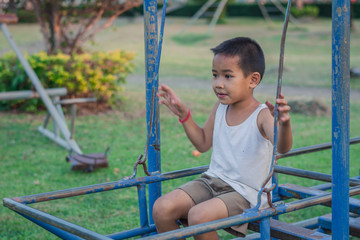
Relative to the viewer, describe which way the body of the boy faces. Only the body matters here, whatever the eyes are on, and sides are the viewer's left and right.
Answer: facing the viewer and to the left of the viewer

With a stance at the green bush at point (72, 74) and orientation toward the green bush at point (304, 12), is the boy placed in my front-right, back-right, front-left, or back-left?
back-right

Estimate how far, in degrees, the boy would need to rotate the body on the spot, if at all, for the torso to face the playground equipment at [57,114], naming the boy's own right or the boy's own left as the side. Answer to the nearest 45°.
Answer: approximately 90° to the boy's own right

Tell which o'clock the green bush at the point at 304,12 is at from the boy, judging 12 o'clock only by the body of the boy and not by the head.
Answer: The green bush is roughly at 5 o'clock from the boy.

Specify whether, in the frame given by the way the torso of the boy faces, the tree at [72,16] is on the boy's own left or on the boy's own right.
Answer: on the boy's own right

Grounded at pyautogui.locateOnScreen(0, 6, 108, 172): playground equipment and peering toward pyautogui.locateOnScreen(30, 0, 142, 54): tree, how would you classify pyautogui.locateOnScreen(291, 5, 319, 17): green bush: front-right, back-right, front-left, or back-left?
front-right
